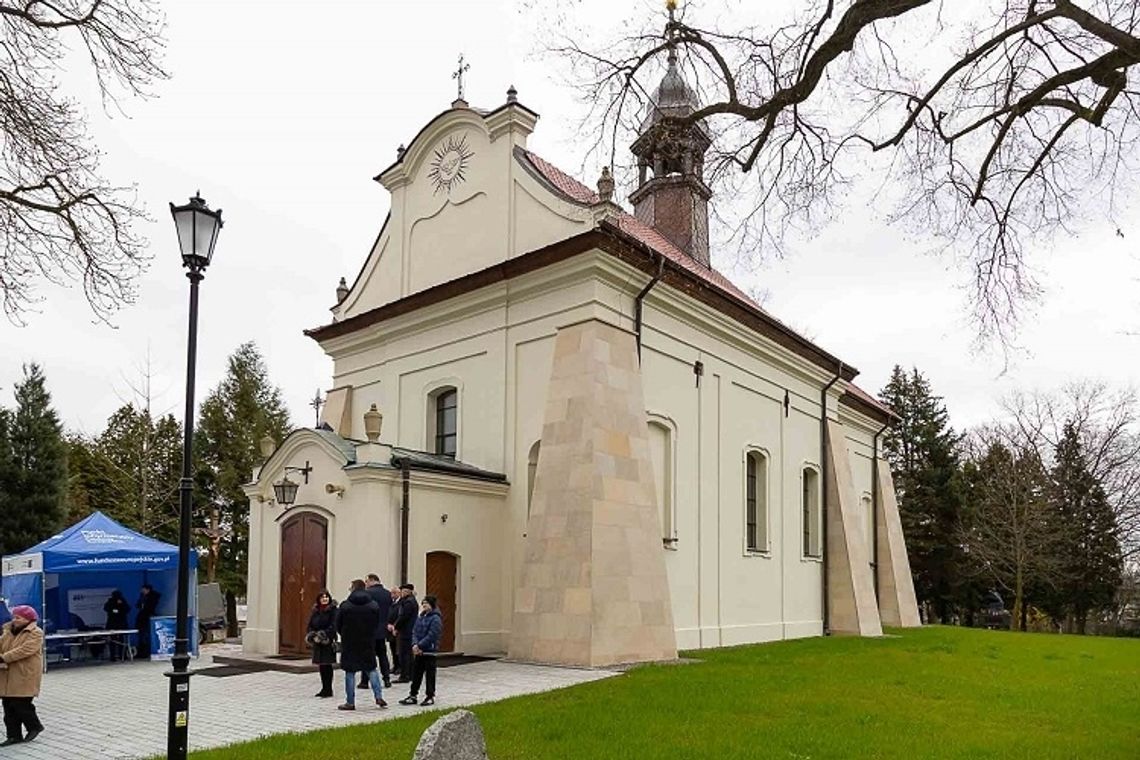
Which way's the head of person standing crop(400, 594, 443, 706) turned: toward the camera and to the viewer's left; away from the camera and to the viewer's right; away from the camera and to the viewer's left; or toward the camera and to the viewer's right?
toward the camera and to the viewer's left

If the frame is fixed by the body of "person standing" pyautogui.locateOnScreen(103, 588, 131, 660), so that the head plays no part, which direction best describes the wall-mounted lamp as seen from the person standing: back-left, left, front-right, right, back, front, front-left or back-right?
front-left

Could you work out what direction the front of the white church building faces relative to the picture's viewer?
facing the viewer and to the left of the viewer

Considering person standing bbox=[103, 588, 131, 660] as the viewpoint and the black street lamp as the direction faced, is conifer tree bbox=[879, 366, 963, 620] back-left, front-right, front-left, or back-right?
back-left

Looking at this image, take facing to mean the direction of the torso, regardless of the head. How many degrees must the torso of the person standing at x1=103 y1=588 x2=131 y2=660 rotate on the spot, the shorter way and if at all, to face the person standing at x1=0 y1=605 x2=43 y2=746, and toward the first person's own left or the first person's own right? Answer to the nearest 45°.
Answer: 0° — they already face them

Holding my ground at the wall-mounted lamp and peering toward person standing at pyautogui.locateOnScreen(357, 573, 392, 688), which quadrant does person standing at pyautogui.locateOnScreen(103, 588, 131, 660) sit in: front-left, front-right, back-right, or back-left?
back-right

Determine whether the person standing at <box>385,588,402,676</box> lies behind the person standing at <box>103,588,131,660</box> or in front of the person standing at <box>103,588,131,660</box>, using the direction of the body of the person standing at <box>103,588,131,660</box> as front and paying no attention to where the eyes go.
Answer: in front

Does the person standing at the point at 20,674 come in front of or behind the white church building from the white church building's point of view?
in front
